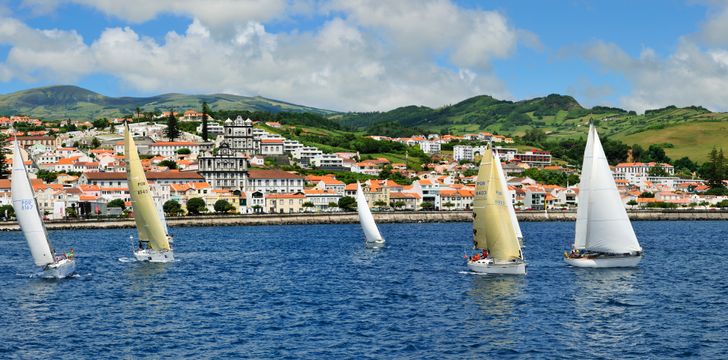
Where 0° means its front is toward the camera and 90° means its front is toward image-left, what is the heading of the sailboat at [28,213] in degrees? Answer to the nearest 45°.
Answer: approximately 315°

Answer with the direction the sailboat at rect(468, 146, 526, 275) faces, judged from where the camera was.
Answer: facing the viewer and to the right of the viewer

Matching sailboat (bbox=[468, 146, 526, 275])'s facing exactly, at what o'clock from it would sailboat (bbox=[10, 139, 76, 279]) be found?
sailboat (bbox=[10, 139, 76, 279]) is roughly at 4 o'clock from sailboat (bbox=[468, 146, 526, 275]).

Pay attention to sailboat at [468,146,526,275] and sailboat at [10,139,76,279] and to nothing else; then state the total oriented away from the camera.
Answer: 0
